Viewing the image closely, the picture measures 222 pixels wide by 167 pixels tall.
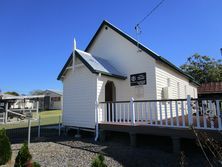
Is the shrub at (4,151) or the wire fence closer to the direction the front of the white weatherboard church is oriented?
the shrub

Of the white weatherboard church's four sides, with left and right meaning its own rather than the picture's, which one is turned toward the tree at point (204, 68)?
back

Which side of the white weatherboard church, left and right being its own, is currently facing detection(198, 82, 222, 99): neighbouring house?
back

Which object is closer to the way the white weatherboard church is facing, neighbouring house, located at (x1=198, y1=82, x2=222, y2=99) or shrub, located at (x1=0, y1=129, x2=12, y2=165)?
the shrub

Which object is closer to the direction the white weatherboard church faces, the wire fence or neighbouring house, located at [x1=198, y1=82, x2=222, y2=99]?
the wire fence

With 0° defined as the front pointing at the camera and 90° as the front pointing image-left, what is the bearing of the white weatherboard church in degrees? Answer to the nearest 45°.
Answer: approximately 45°

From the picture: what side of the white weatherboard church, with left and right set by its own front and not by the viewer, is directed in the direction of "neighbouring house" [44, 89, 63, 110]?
right

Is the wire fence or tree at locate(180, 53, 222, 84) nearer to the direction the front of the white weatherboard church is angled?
the wire fence

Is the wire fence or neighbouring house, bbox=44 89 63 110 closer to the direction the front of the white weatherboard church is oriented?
the wire fence

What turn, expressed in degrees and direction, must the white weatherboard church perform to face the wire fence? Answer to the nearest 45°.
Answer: approximately 45° to its right

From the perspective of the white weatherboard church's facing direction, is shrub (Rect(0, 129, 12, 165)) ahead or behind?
ahead
